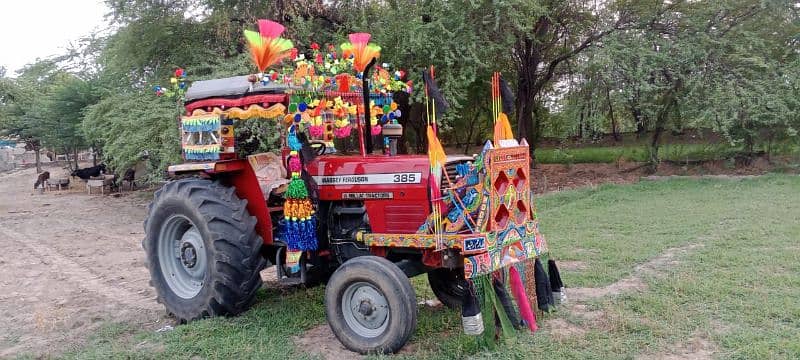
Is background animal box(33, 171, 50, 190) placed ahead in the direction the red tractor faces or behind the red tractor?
behind

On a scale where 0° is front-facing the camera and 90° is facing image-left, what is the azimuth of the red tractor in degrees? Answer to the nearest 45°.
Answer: approximately 315°

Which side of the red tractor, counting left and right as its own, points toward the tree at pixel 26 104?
back

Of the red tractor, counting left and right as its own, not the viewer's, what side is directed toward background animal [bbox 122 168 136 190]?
back
